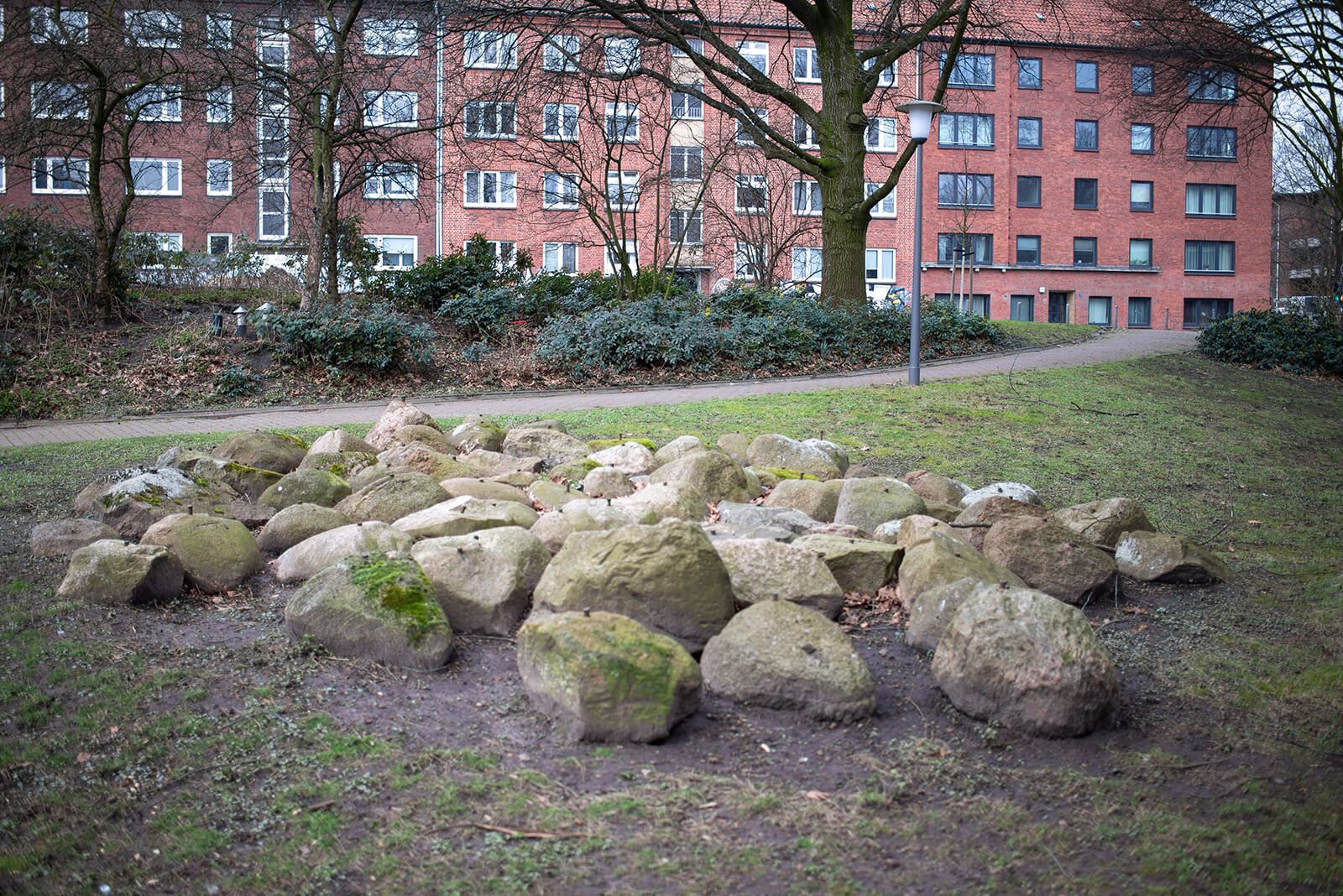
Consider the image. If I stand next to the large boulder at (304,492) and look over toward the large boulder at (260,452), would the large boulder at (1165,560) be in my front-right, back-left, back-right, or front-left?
back-right

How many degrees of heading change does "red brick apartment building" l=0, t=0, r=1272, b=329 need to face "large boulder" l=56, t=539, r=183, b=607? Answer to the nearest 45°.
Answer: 0° — it already faces it

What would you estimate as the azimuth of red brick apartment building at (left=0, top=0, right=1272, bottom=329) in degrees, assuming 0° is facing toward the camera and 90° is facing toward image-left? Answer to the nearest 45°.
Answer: approximately 0°

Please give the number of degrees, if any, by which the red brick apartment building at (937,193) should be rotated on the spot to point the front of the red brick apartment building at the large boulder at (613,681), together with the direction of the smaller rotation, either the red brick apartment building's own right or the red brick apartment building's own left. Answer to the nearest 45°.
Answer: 0° — it already faces it
